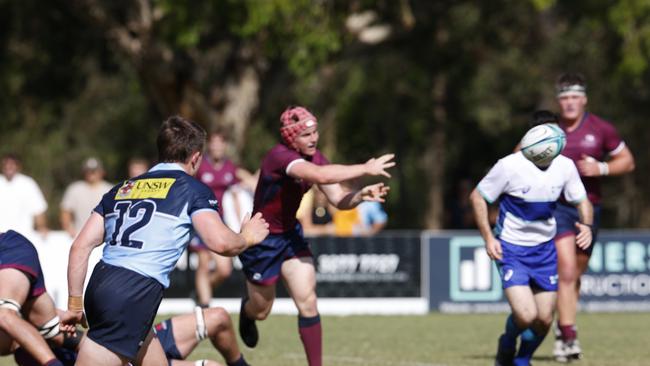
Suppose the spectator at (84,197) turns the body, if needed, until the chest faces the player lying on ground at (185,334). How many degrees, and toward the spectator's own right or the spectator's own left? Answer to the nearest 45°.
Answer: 0° — they already face them

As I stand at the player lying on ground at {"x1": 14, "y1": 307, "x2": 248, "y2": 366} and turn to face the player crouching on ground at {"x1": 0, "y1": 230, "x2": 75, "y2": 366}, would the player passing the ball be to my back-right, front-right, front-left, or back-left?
back-right

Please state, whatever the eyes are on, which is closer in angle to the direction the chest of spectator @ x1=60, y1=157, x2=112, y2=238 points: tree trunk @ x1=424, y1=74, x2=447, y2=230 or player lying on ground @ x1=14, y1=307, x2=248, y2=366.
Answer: the player lying on ground

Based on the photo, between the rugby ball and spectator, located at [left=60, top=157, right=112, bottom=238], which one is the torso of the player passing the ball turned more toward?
the rugby ball

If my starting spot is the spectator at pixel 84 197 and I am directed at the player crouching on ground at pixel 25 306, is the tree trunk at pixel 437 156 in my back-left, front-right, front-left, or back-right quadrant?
back-left

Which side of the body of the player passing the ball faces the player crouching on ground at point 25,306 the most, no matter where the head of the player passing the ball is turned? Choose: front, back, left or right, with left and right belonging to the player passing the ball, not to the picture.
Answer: right

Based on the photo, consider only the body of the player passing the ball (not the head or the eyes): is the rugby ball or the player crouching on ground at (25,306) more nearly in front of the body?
the rugby ball

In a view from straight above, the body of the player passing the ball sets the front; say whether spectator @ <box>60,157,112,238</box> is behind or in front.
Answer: behind

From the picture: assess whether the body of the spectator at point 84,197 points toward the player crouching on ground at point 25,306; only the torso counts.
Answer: yes

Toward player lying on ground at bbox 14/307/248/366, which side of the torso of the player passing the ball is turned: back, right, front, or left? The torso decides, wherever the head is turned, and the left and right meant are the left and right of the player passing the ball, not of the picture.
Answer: right

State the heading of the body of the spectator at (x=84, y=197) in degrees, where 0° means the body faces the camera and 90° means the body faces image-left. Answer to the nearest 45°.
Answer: approximately 0°

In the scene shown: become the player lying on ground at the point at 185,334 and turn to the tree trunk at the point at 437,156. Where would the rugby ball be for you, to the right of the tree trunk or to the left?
right
